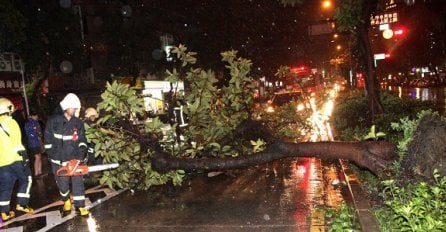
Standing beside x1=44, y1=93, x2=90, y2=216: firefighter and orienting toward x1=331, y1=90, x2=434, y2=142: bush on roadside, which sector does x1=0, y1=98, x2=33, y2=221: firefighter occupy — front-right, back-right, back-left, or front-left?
back-left

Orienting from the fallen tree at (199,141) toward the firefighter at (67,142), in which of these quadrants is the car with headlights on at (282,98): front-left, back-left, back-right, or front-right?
back-right

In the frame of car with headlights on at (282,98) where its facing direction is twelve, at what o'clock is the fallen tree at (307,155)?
The fallen tree is roughly at 12 o'clock from the car with headlights on.

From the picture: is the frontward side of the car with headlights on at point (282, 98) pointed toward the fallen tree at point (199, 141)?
yes

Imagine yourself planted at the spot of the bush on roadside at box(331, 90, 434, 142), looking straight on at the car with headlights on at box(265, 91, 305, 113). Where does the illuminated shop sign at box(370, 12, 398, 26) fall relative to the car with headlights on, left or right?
right

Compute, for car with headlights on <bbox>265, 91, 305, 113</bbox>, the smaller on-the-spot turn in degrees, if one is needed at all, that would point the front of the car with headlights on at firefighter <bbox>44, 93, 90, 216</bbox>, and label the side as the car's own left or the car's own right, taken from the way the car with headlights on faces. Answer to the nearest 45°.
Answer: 0° — it already faces them

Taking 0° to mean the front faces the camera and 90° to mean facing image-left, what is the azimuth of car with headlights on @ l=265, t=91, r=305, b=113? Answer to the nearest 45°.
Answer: approximately 0°

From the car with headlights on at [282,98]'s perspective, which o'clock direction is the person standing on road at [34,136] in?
The person standing on road is roughly at 1 o'clock from the car with headlights on.
